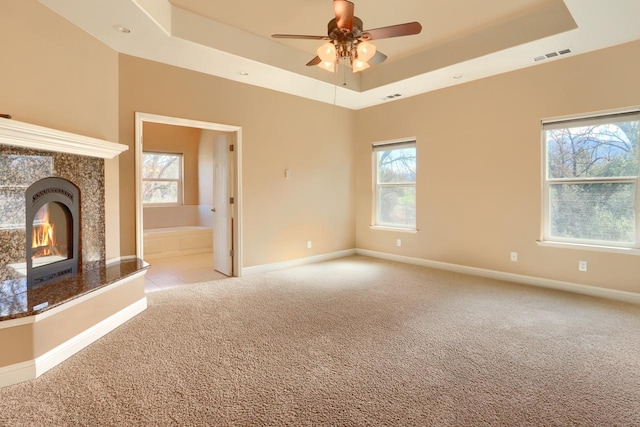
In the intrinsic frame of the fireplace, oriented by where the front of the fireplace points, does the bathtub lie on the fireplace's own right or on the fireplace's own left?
on the fireplace's own left

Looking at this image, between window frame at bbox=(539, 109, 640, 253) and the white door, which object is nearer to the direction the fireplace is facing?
the window frame

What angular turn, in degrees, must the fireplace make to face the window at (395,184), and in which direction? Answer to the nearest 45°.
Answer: approximately 45° to its left

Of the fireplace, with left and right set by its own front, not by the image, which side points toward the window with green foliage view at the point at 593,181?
front

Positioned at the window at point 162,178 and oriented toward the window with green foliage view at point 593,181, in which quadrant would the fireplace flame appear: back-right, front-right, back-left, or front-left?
front-right

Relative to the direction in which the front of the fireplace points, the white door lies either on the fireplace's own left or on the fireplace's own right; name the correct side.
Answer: on the fireplace's own left

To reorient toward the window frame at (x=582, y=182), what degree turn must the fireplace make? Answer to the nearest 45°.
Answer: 0° — it already faces it

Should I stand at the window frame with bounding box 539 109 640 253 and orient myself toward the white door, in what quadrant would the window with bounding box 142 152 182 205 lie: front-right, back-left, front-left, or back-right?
front-right

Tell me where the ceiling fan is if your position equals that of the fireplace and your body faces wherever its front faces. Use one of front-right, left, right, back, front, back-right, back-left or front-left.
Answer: front

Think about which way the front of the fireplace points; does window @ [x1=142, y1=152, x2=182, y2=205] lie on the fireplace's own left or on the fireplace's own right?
on the fireplace's own left

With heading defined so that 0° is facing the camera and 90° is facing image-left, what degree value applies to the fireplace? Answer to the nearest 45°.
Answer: approximately 315°

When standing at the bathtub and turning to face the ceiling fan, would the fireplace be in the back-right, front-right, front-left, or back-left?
front-right
